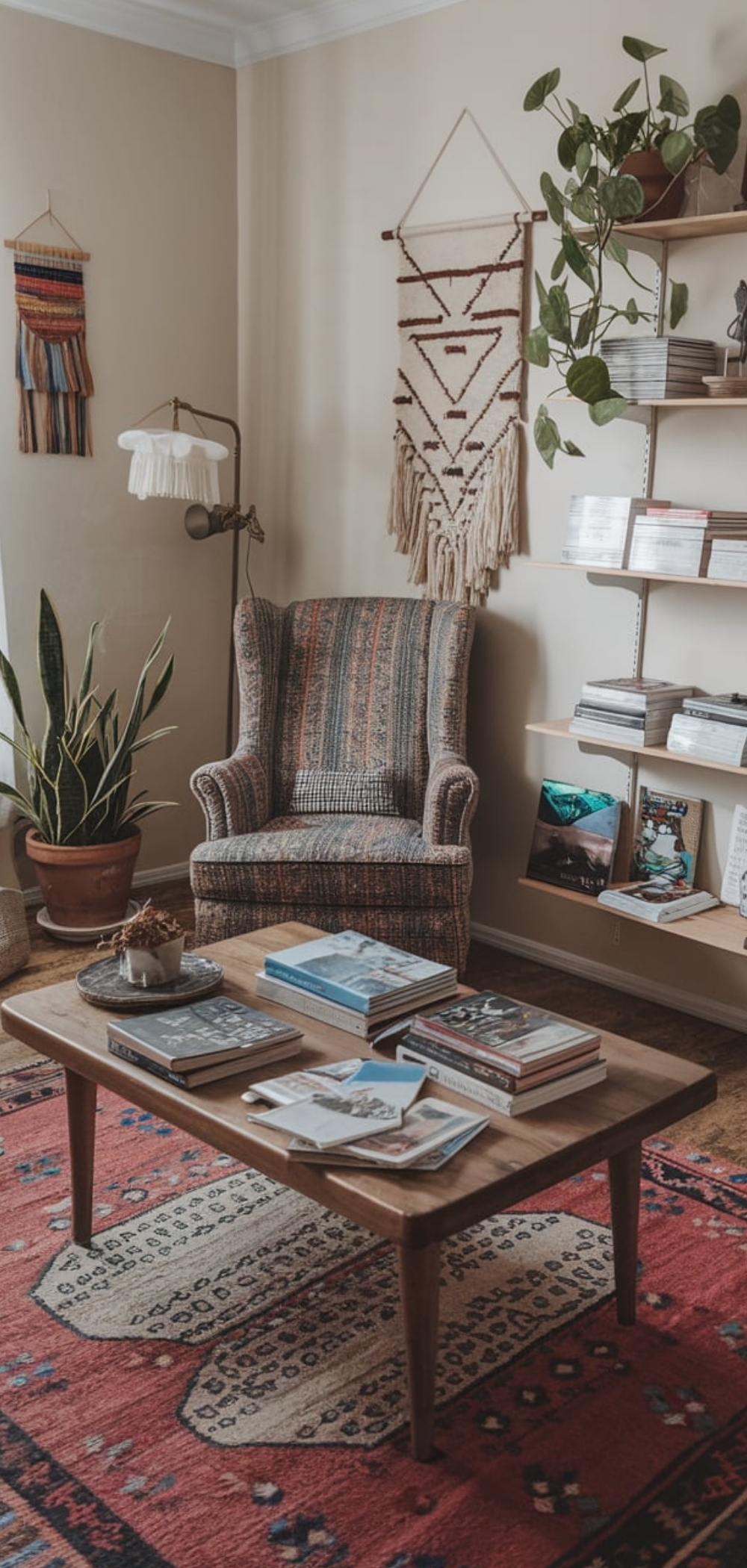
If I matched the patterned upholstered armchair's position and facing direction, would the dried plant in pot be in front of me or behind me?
in front

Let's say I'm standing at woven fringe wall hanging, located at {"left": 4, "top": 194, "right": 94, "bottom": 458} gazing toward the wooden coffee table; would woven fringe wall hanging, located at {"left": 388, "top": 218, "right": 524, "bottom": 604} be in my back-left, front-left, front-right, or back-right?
front-left

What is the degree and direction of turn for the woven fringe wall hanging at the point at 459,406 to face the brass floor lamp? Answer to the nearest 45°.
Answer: approximately 45° to its right

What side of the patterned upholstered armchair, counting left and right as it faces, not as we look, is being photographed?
front

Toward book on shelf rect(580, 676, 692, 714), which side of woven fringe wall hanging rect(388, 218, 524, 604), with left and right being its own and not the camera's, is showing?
left

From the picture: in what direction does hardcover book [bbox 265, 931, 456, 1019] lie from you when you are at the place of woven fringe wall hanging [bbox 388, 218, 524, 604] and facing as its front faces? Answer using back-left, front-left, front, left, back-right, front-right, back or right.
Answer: front-left

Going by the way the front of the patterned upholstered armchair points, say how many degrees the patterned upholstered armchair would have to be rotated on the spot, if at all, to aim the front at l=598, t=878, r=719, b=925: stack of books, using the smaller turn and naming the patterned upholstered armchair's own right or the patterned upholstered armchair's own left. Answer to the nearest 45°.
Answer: approximately 45° to the patterned upholstered armchair's own left

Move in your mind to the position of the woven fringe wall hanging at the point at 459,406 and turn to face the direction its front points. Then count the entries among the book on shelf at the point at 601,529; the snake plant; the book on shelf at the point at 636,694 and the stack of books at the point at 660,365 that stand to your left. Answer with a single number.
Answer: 3

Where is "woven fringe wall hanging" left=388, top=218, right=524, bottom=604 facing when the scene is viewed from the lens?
facing the viewer and to the left of the viewer

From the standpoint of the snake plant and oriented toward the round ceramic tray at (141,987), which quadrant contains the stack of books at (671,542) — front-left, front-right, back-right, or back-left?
front-left

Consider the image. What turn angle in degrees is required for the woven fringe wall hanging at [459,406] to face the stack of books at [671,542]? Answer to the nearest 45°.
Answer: approximately 90° to its left

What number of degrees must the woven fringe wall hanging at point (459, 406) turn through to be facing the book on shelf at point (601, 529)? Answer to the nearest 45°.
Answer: approximately 90° to its left

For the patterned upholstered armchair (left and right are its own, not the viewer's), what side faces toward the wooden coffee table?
front

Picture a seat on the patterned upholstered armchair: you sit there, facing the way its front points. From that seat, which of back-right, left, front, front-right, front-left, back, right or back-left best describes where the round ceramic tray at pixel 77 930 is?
right

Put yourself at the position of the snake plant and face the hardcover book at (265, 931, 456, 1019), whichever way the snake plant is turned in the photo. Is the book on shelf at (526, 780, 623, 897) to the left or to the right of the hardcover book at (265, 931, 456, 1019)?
left
